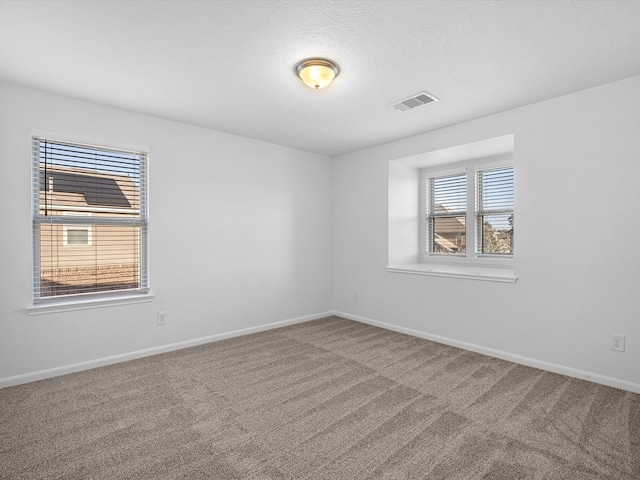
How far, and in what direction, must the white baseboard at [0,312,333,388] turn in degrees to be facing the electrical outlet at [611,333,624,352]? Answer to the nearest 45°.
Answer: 0° — it already faces it

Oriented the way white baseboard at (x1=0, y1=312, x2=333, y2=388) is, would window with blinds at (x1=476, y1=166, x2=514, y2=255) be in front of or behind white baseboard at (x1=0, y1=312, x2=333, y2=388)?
in front

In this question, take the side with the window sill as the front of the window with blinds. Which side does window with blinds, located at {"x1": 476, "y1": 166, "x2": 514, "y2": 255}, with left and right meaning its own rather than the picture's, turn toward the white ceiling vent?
front

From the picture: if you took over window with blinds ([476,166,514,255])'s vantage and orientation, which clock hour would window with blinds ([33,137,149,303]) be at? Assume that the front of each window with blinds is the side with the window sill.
window with blinds ([33,137,149,303]) is roughly at 12 o'clock from window with blinds ([476,166,514,255]).

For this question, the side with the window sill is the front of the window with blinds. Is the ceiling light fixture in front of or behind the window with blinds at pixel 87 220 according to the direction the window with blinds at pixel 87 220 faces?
in front

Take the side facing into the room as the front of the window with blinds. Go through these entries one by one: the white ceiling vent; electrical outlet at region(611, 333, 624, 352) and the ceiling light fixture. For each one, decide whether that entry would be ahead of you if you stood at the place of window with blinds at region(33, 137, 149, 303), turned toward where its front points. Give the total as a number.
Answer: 3

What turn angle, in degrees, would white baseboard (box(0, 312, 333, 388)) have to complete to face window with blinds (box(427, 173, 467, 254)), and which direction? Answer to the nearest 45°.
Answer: approximately 45° to its left

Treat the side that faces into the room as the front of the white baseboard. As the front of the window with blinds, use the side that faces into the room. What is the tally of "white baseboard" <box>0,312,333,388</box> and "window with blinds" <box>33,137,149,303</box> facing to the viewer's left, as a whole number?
0

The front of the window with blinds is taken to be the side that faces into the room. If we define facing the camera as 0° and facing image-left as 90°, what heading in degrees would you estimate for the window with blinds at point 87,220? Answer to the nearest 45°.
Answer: approximately 315°

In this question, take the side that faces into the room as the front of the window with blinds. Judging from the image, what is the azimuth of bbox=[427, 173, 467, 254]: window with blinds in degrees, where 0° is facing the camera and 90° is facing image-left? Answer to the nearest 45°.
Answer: approximately 45°
